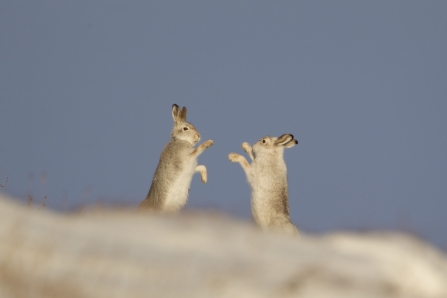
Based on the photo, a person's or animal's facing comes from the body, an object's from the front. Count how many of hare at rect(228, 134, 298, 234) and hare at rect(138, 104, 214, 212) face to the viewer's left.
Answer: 1

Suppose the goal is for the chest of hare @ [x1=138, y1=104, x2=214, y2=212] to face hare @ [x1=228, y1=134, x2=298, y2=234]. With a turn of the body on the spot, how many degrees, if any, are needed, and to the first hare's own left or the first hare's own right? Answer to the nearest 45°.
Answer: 0° — it already faces it

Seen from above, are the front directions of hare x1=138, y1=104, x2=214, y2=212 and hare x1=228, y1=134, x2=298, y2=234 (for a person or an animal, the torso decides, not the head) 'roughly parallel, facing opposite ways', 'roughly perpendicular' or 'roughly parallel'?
roughly parallel, facing opposite ways

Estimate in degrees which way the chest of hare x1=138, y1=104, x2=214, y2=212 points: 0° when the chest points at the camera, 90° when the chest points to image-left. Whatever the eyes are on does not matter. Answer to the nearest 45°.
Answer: approximately 270°

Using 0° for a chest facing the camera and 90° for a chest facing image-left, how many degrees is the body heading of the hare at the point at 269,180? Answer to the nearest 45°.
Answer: approximately 90°

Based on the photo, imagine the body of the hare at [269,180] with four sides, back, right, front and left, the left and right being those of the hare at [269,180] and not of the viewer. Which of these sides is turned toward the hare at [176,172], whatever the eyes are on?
front
